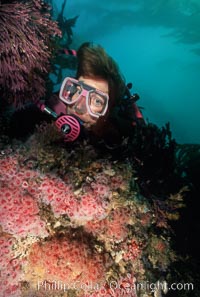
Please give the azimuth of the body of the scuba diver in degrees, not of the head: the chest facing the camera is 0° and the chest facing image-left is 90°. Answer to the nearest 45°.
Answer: approximately 45°
